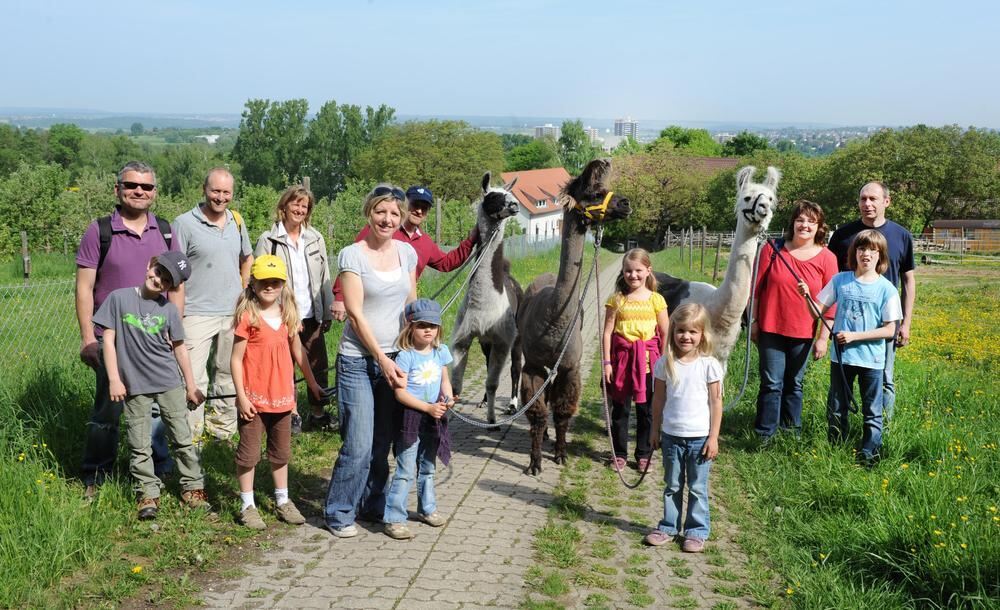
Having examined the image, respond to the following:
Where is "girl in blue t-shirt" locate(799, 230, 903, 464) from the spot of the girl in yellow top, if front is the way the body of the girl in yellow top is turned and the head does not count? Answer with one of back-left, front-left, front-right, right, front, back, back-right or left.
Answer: left

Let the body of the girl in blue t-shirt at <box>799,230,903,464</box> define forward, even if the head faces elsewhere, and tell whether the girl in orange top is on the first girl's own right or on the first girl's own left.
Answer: on the first girl's own right

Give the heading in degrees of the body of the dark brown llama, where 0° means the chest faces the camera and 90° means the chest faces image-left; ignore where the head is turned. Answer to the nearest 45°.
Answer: approximately 315°

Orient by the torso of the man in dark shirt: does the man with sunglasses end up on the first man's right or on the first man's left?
on the first man's right

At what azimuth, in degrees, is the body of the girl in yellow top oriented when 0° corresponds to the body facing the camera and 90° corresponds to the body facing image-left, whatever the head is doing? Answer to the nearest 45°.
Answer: approximately 0°

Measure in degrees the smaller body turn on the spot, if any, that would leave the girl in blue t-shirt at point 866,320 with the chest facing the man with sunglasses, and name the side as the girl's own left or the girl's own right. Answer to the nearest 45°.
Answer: approximately 45° to the girl's own right

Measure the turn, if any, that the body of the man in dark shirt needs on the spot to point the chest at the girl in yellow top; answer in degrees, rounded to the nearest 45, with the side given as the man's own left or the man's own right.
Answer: approximately 45° to the man's own right

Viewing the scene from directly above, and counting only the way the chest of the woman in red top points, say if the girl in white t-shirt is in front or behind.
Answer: in front
